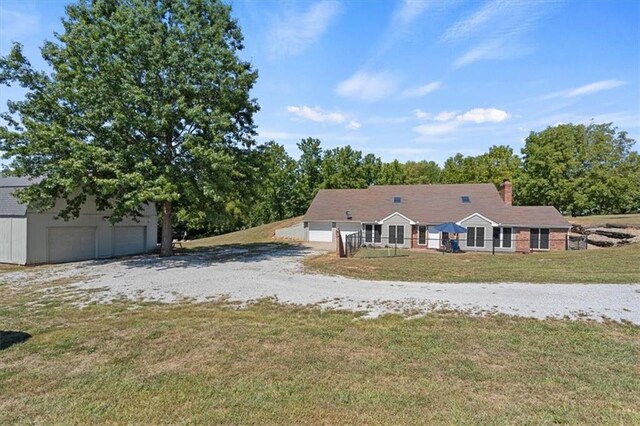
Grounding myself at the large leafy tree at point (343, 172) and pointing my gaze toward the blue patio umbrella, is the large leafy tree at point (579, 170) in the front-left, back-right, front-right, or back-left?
front-left

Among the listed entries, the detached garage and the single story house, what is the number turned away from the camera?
0

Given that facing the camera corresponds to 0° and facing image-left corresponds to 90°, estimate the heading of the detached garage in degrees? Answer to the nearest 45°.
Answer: approximately 315°

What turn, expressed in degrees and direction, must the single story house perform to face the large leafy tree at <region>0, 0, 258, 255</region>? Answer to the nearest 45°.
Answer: approximately 45° to its right

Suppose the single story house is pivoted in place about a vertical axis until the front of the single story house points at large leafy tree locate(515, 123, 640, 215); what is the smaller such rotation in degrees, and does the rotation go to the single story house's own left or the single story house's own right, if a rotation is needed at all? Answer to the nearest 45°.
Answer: approximately 135° to the single story house's own left

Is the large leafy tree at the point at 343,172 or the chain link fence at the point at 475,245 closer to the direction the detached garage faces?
the chain link fence

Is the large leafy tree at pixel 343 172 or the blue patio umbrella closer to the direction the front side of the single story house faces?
the blue patio umbrella

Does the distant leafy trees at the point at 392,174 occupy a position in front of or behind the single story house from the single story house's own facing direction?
behind

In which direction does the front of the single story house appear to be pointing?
toward the camera

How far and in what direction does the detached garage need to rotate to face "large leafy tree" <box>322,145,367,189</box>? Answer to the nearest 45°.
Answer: approximately 90° to its left

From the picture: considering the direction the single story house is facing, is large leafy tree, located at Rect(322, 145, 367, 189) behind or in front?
behind

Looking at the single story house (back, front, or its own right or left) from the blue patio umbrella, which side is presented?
front
